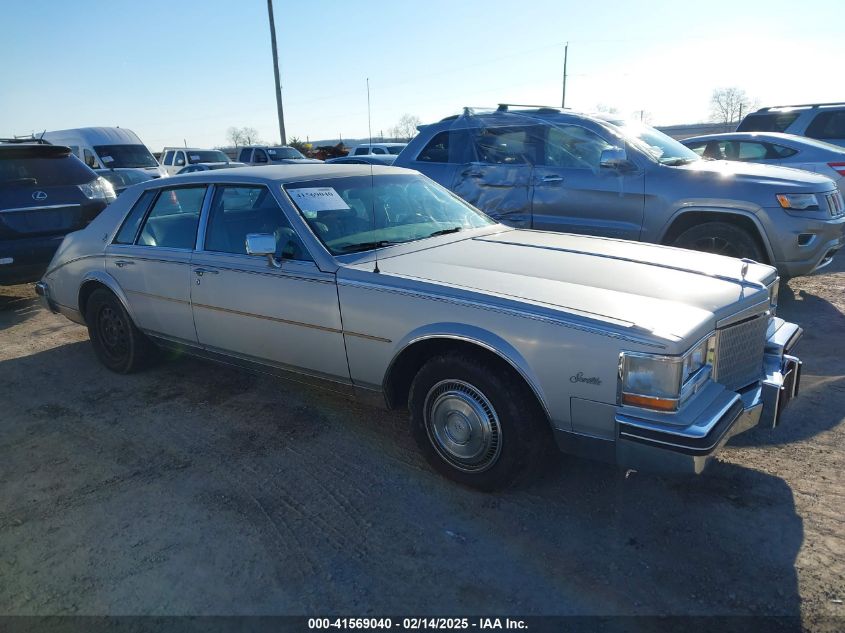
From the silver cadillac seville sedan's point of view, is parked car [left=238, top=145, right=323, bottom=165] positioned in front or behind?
behind

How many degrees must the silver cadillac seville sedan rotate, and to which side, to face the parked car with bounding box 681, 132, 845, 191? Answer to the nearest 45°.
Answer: approximately 90° to its left

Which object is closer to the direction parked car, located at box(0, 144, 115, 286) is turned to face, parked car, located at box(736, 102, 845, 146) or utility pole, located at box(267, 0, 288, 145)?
the utility pole

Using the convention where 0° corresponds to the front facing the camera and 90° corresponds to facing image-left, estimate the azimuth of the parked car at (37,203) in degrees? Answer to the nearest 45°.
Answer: approximately 180°

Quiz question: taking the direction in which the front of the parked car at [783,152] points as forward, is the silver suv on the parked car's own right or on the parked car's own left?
on the parked car's own left

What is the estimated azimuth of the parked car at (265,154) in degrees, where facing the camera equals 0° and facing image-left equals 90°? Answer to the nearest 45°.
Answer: approximately 315°

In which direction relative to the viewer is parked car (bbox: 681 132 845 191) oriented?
to the viewer's left

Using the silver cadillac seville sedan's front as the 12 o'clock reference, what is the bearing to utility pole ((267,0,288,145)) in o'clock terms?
The utility pole is roughly at 7 o'clock from the silver cadillac seville sedan.

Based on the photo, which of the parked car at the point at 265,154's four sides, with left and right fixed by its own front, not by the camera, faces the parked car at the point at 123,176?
right

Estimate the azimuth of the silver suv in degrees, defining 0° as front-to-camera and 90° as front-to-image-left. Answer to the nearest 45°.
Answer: approximately 315°

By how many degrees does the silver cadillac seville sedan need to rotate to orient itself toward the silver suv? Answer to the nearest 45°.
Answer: approximately 90° to its left

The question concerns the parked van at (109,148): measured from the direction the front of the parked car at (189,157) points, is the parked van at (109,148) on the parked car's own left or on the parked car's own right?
on the parked car's own right

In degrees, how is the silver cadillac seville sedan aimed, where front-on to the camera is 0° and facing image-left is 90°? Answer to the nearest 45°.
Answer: approximately 315°

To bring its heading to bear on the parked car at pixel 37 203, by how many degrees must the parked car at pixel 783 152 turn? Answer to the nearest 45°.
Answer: approximately 45° to its left

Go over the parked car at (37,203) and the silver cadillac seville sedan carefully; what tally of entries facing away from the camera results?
1
